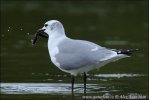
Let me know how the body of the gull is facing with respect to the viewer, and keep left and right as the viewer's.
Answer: facing to the left of the viewer
